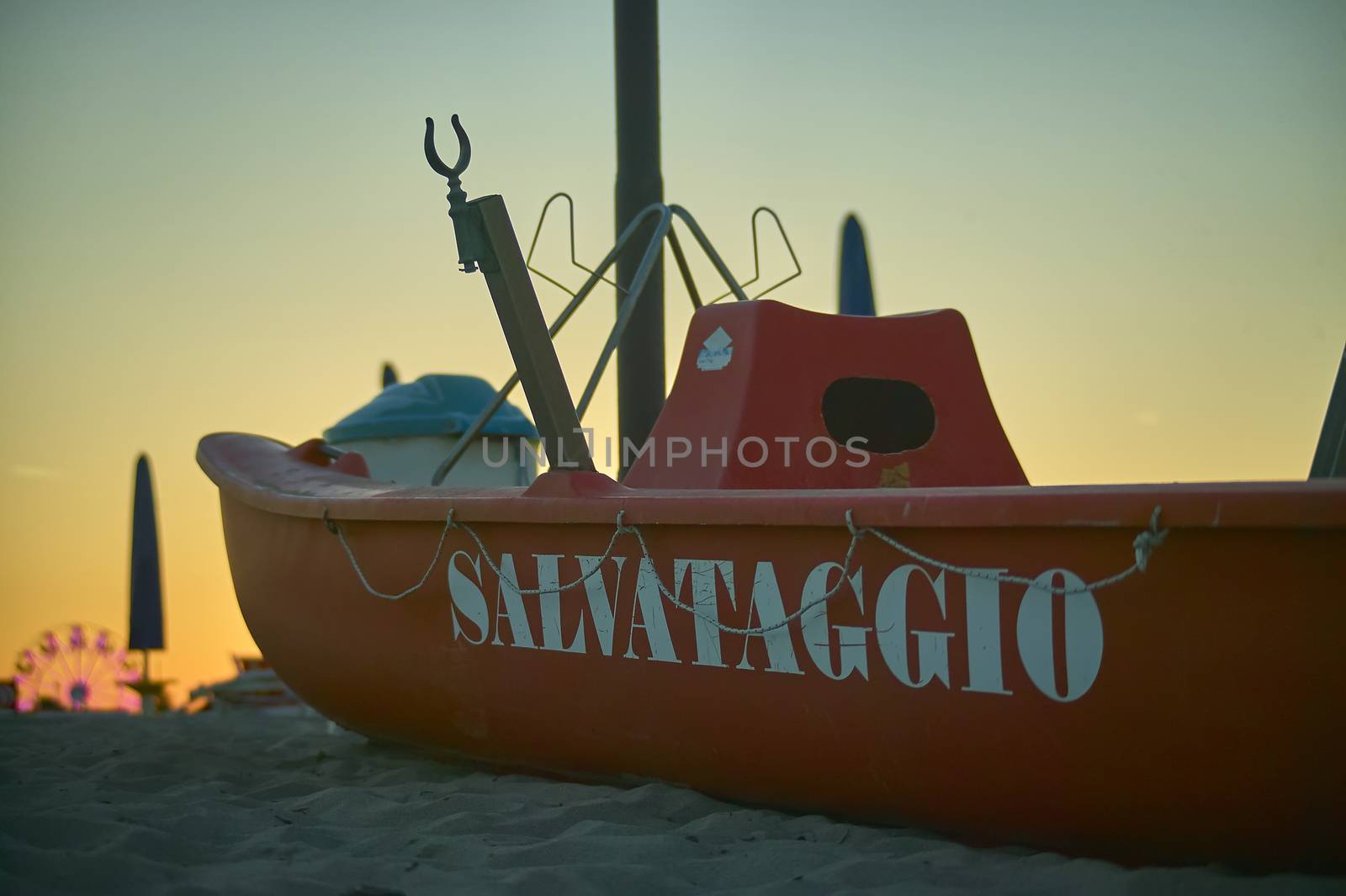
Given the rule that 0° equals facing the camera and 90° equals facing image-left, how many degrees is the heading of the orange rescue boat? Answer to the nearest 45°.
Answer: approximately 135°

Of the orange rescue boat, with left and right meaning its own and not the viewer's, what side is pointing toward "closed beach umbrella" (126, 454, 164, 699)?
front

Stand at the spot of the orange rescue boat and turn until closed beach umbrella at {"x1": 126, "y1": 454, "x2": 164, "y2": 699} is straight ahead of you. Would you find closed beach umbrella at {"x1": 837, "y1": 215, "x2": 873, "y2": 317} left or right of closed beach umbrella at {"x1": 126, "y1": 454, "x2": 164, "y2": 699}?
right

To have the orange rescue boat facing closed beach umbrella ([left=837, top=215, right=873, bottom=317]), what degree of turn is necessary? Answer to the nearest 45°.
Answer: approximately 45° to its right
